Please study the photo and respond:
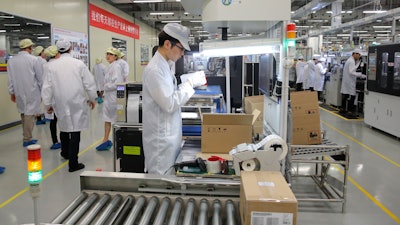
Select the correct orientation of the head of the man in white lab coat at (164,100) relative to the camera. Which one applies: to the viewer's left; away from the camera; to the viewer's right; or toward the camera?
to the viewer's right

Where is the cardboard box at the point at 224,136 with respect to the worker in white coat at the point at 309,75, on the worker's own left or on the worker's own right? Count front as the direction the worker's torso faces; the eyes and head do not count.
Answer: on the worker's own right

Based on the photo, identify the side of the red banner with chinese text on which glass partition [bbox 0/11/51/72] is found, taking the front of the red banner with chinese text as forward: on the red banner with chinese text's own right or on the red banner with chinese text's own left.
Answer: on the red banner with chinese text's own right

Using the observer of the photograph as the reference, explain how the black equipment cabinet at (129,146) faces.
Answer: facing the viewer

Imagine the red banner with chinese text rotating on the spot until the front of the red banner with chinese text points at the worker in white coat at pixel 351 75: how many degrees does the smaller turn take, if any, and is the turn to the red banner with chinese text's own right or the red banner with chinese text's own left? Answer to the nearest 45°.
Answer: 0° — it already faces them

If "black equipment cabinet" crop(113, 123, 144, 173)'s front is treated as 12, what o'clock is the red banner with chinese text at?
The red banner with chinese text is roughly at 6 o'clock from the black equipment cabinet.

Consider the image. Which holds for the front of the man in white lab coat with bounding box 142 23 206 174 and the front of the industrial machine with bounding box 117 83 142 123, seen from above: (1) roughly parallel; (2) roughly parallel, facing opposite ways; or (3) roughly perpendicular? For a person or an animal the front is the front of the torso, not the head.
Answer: roughly perpendicular

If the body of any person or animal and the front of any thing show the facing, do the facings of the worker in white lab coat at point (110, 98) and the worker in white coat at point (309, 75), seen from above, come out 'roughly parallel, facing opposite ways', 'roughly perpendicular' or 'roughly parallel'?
roughly parallel, facing opposite ways

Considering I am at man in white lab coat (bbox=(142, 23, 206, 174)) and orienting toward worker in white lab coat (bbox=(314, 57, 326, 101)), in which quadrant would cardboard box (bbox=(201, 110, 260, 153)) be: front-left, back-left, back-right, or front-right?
front-right

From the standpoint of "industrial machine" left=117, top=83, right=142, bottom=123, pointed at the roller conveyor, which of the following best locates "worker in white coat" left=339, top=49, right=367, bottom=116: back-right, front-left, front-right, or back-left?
back-left

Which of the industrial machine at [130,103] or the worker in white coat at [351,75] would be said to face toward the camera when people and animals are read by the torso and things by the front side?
the industrial machine
